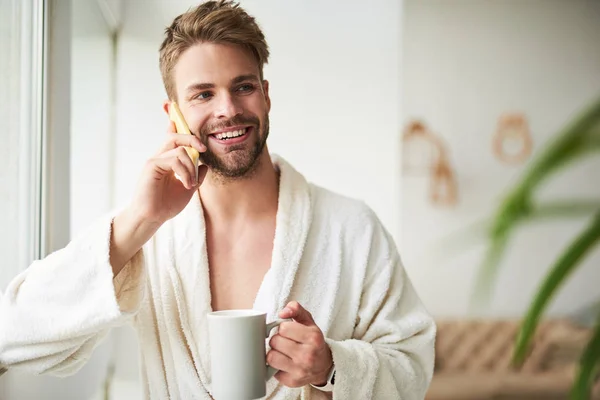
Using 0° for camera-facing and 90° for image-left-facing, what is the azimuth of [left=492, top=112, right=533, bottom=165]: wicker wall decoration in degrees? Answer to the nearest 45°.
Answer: approximately 0°

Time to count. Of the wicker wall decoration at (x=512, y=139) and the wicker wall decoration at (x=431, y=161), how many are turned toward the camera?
2

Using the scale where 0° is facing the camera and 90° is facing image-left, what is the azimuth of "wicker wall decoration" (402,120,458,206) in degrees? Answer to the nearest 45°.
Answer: approximately 0°

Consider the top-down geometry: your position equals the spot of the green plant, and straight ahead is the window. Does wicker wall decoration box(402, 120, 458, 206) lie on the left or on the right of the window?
right

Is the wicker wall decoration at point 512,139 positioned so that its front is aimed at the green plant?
yes

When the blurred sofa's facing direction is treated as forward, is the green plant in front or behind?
in front
